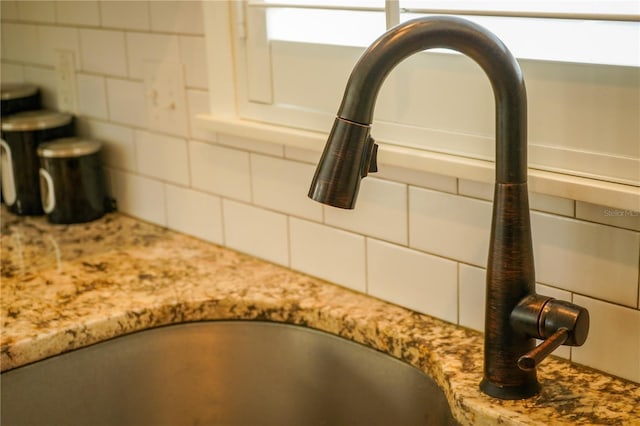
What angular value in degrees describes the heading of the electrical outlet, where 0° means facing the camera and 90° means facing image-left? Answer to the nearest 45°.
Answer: approximately 45°

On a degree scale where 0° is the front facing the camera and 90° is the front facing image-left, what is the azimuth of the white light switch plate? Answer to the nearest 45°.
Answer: approximately 45°

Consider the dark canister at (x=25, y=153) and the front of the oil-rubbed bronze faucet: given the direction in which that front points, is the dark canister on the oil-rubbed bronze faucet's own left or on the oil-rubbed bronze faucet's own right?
on the oil-rubbed bronze faucet's own right

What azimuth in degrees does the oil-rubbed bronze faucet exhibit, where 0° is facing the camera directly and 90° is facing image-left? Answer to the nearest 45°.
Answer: approximately 45°

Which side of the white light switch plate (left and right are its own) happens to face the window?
left
